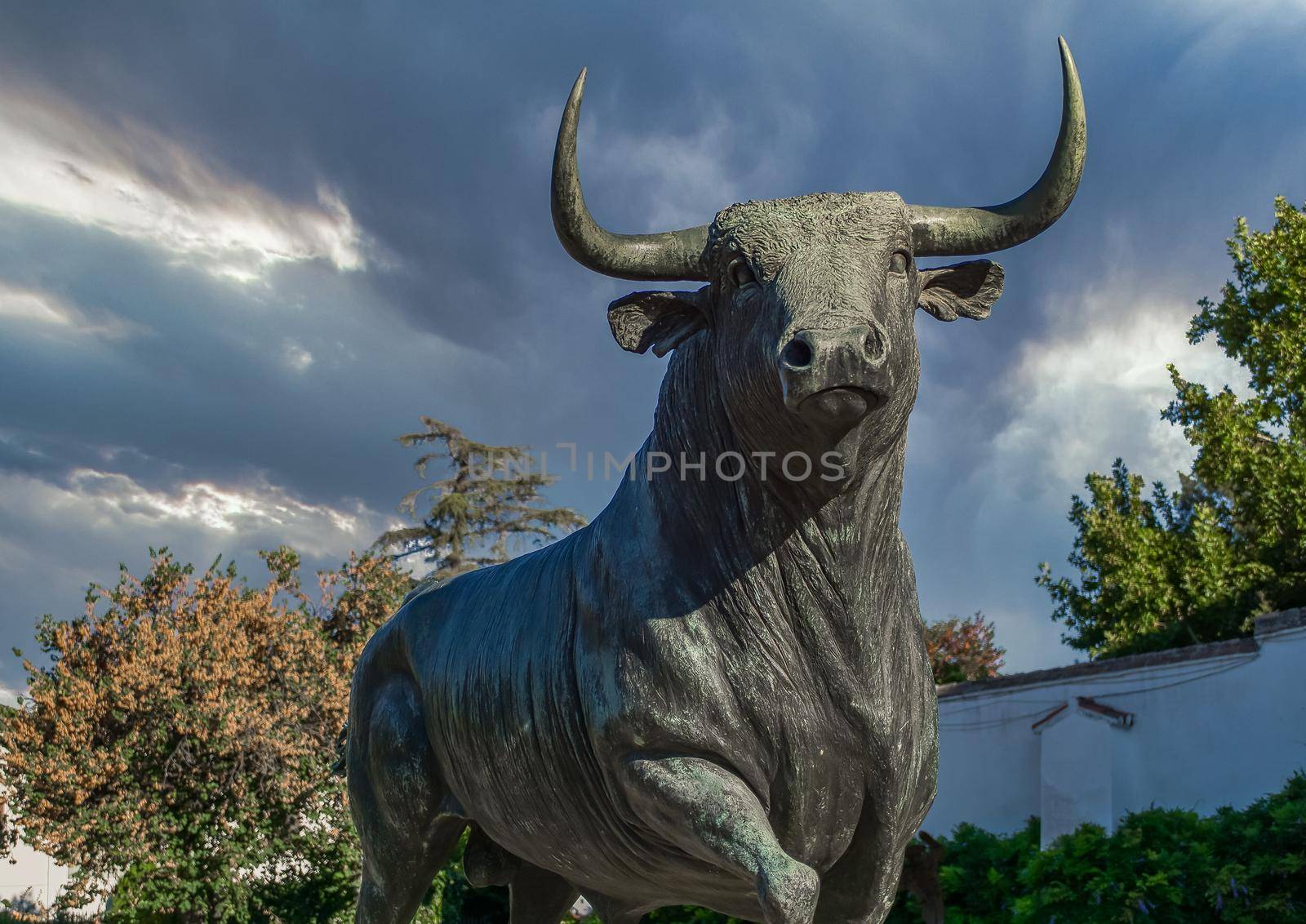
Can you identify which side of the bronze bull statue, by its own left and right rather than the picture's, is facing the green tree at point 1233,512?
left

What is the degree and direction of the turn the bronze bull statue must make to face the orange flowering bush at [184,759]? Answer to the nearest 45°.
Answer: approximately 180°

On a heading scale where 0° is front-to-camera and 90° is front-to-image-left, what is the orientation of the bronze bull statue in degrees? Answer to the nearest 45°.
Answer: approximately 315°

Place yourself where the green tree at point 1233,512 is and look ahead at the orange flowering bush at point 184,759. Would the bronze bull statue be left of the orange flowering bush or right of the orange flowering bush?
left

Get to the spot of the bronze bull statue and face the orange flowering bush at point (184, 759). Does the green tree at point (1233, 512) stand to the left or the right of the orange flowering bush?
right
